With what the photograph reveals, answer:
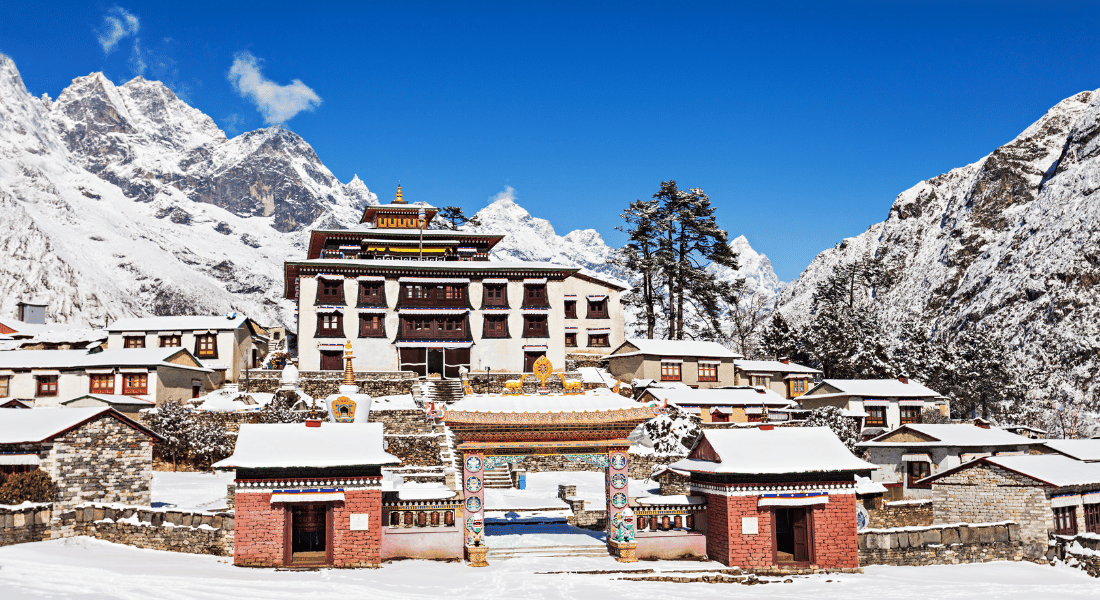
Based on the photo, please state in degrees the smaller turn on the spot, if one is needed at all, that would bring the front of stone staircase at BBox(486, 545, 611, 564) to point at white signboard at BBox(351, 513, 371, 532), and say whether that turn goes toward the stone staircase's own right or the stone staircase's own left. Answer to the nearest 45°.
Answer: approximately 90° to the stone staircase's own right

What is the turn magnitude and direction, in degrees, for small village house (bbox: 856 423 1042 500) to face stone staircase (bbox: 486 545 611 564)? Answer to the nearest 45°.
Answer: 0° — it already faces it

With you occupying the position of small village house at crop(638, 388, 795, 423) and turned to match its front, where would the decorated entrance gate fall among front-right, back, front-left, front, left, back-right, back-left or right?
front

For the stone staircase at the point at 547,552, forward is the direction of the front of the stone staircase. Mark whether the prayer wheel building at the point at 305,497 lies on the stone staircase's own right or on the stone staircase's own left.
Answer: on the stone staircase's own right

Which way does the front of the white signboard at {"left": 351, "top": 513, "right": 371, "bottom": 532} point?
toward the camera

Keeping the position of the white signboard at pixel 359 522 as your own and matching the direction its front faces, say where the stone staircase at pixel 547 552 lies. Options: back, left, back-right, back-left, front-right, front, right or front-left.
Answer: left

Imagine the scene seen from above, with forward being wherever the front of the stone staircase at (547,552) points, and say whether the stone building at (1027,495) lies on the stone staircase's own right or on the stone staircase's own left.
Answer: on the stone staircase's own left

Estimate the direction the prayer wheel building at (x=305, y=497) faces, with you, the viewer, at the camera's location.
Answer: facing the viewer

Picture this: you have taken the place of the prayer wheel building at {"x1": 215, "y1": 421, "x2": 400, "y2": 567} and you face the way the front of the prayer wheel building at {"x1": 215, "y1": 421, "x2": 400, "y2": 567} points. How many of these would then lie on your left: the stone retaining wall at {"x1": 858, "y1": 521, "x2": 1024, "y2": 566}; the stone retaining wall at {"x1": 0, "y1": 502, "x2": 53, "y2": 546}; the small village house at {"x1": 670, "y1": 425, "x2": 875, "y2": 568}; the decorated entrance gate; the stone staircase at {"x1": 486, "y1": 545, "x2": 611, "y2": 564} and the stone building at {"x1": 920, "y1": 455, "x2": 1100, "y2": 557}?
5

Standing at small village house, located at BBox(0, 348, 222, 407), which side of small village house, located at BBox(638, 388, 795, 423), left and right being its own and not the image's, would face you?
right

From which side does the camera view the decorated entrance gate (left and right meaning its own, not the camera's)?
front

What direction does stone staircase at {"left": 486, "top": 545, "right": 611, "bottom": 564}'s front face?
toward the camera

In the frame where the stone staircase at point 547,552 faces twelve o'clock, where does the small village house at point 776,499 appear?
The small village house is roughly at 9 o'clock from the stone staircase.

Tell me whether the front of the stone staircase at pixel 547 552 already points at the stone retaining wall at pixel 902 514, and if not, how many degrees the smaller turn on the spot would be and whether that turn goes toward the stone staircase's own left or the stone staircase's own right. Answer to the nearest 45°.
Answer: approximately 135° to the stone staircase's own left
